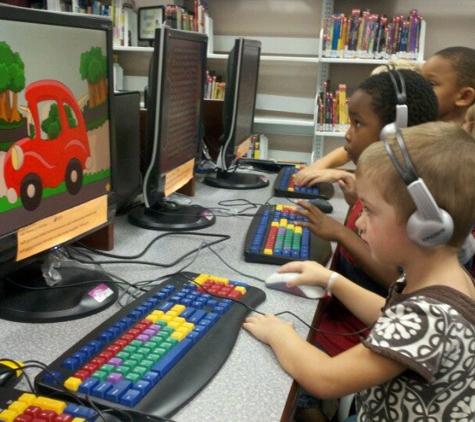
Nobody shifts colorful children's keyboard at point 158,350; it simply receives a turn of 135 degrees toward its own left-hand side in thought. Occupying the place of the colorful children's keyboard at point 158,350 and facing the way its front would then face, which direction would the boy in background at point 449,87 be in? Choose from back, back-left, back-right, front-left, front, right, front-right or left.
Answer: front-right

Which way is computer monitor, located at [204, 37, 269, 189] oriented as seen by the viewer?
to the viewer's right

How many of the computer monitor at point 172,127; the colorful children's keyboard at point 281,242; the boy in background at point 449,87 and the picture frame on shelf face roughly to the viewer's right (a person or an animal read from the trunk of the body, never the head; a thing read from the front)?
2

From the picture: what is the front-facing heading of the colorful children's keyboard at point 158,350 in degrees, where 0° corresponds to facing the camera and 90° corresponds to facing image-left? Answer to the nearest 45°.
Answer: approximately 315°

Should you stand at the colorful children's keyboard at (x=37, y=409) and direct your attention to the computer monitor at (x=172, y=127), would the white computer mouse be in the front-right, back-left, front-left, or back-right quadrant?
front-right

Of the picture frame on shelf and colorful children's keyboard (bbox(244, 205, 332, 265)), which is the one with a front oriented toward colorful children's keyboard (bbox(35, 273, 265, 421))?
the picture frame on shelf

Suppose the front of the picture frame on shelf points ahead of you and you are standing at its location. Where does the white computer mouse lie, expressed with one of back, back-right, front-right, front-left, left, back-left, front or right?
front

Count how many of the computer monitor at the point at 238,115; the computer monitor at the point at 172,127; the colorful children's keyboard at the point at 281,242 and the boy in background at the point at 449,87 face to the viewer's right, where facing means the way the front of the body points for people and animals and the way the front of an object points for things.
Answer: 3

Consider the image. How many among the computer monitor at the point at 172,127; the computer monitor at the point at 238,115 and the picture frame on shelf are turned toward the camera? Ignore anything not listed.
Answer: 1

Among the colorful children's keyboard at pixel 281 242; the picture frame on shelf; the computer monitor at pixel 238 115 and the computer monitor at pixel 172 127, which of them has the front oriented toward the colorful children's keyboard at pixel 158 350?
the picture frame on shelf

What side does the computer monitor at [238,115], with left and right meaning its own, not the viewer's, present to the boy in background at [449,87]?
front

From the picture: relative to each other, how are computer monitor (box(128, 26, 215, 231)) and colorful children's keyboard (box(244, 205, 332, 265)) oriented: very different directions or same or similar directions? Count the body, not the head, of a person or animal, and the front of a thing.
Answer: same or similar directions

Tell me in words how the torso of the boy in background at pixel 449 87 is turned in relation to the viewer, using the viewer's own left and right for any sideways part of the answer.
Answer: facing to the left of the viewer

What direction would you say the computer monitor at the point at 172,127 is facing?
to the viewer's right

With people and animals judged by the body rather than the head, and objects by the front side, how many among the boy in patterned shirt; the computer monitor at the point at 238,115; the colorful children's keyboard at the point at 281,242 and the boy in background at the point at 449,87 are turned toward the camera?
0

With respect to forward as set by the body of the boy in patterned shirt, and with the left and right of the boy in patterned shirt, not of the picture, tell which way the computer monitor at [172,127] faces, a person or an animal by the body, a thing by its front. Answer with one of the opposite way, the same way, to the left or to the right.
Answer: the opposite way

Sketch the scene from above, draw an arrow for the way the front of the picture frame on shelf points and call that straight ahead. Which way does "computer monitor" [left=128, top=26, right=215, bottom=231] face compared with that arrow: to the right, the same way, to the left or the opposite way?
to the left

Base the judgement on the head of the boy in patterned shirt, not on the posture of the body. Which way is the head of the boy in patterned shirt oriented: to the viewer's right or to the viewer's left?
to the viewer's left

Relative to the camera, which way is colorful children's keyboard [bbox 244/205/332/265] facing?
to the viewer's right

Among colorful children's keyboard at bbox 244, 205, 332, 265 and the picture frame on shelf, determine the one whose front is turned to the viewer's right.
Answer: the colorful children's keyboard
